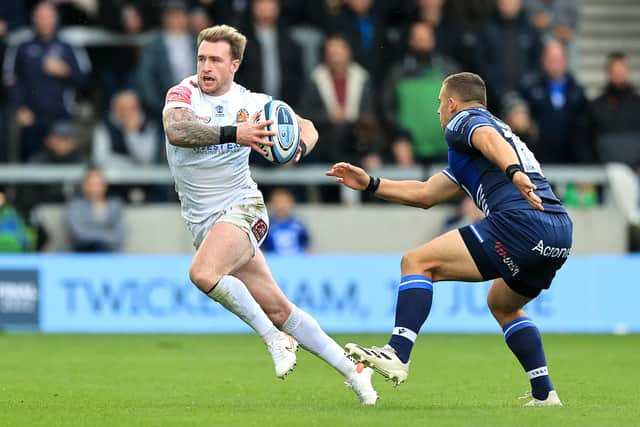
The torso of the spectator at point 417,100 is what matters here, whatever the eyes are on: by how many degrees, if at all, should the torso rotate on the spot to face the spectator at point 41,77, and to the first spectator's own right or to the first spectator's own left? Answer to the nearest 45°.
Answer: approximately 90° to the first spectator's own right

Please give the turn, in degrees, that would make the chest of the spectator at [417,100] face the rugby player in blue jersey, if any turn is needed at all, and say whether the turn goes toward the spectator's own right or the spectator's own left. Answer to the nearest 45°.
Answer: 0° — they already face them

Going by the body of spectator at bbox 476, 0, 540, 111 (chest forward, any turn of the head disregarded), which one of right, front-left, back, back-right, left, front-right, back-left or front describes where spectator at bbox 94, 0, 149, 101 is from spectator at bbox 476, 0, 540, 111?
right

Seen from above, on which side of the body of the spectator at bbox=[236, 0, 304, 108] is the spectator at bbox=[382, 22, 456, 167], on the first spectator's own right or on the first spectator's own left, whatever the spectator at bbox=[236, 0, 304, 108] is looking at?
on the first spectator's own left

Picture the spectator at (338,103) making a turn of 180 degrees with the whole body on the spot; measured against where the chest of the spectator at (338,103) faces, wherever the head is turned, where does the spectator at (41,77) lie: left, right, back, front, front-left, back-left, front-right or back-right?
left

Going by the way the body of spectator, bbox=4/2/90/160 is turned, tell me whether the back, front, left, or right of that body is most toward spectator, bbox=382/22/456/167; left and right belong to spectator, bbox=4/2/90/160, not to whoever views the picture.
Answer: left

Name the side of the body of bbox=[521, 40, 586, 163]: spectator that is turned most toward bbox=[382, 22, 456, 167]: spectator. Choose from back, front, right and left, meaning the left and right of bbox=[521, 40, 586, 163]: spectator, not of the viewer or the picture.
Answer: right

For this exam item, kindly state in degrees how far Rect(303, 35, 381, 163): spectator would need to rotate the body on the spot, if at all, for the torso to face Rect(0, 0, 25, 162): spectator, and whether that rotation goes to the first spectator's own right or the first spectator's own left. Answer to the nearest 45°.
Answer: approximately 90° to the first spectator's own right

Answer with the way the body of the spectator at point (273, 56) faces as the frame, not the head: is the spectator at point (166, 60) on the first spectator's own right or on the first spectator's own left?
on the first spectator's own right

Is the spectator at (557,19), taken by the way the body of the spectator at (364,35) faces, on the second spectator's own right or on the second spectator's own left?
on the second spectator's own left

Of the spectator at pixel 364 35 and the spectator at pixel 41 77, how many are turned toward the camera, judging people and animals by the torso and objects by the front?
2

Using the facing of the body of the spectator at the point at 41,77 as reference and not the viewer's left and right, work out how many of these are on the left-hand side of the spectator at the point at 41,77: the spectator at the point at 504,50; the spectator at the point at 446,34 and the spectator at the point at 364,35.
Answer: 3
